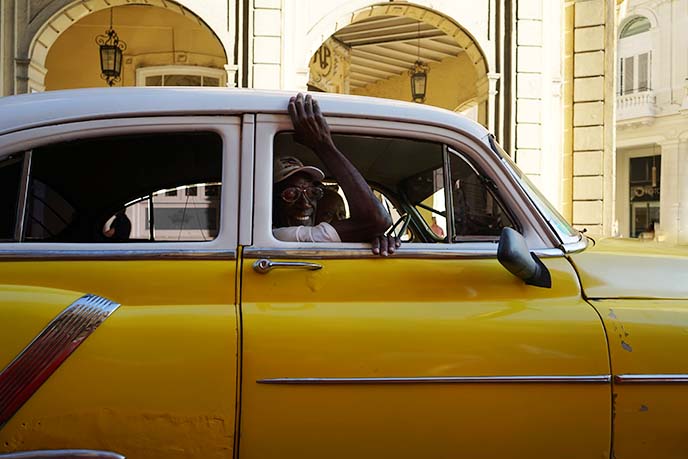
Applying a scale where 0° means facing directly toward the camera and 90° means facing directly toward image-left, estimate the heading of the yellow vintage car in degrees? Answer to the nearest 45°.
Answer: approximately 270°

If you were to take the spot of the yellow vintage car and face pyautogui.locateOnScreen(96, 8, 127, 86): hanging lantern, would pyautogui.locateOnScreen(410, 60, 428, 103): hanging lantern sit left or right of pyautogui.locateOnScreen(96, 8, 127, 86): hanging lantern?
right
